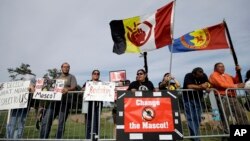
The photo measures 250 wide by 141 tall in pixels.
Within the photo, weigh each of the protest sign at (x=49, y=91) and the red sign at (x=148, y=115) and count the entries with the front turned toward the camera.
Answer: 2

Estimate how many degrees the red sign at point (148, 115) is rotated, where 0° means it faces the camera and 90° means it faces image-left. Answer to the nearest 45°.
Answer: approximately 0°

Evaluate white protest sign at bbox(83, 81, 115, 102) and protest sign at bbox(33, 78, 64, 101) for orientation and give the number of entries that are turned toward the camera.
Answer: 2

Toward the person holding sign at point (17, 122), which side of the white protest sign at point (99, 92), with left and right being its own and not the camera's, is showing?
right

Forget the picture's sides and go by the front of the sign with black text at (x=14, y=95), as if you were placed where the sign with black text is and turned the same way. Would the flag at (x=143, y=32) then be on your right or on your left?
on your left
